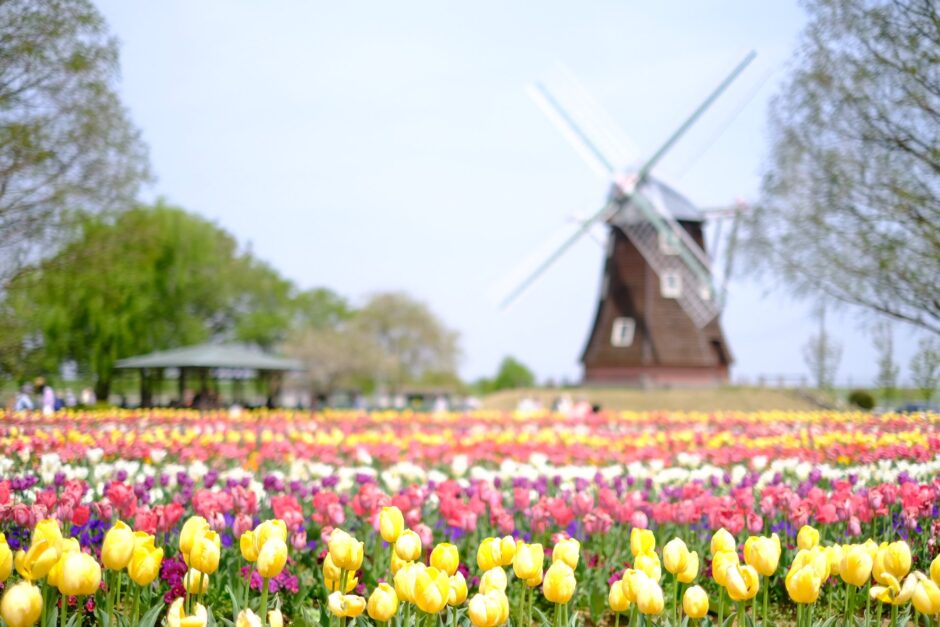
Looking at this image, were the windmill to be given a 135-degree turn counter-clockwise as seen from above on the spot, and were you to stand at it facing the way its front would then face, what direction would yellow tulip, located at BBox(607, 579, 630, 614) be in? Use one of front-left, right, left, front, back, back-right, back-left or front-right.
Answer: right

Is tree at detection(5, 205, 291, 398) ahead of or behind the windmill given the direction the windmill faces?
ahead

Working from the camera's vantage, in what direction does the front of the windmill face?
facing the viewer and to the left of the viewer

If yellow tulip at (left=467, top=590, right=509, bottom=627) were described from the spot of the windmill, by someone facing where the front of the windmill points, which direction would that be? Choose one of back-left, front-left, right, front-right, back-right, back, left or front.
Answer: front-left

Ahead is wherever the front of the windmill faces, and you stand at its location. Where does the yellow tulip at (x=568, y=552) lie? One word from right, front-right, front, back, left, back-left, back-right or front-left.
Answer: front-left

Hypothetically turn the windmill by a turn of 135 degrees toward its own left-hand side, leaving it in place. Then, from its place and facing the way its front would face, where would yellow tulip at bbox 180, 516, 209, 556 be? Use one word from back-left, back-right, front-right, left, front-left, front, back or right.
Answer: right

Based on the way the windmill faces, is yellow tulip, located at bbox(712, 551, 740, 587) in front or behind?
in front

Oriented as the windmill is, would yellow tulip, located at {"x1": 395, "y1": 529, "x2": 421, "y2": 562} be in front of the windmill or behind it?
in front

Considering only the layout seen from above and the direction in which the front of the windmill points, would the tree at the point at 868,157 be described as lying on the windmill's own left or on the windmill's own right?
on the windmill's own left

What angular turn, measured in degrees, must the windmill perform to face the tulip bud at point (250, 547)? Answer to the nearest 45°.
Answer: approximately 45° to its left

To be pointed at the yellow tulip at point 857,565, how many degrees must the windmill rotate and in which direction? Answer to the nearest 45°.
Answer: approximately 45° to its left
